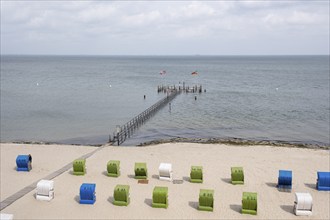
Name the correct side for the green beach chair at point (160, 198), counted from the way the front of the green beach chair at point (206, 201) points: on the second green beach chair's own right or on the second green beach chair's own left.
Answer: on the second green beach chair's own left

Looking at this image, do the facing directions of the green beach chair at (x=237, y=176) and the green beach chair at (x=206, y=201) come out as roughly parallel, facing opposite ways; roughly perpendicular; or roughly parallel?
roughly parallel

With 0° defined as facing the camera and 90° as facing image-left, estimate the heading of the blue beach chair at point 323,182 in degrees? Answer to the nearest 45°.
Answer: approximately 180°

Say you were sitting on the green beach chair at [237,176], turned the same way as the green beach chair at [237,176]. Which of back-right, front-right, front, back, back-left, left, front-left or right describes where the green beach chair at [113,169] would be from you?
left

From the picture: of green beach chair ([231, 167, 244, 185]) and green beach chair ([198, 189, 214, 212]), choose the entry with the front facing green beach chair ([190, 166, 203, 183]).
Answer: green beach chair ([198, 189, 214, 212])

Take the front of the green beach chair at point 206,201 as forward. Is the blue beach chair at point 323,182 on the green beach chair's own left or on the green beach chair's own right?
on the green beach chair's own right

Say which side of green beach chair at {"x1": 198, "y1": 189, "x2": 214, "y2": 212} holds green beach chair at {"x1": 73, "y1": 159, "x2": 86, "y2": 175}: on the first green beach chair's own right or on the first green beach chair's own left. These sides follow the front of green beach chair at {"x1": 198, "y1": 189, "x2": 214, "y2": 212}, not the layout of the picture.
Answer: on the first green beach chair's own left

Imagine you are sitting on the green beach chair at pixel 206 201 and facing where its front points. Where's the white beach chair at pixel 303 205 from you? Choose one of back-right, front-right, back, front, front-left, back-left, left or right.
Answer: right

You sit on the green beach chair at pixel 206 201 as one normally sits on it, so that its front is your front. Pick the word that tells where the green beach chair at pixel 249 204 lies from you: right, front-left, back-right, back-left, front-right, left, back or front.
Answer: right

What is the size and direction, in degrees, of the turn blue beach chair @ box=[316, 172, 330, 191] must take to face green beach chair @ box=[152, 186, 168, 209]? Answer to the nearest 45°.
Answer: approximately 135° to its left

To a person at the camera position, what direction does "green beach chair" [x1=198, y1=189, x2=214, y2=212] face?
facing away from the viewer

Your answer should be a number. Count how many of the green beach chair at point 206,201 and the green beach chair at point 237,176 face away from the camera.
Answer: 2

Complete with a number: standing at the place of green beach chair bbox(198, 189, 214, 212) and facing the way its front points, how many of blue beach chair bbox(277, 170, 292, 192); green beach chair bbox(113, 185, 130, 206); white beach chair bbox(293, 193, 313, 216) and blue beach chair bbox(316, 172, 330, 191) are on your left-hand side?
1

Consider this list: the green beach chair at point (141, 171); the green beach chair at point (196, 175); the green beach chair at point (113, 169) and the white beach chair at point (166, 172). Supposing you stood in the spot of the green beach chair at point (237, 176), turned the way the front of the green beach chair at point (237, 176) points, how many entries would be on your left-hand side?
4

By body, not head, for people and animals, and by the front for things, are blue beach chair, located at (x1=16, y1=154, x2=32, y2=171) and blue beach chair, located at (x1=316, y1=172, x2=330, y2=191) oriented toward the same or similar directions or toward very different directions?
same or similar directions

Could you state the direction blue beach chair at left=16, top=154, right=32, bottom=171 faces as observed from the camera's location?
facing away from the viewer and to the right of the viewer

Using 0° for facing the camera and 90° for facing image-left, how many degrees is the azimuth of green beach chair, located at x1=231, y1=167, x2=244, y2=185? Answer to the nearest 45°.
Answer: approximately 180°
